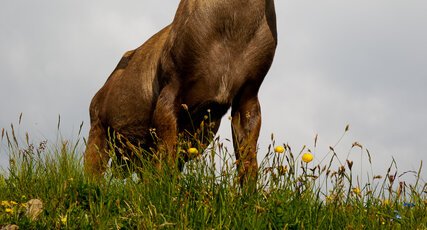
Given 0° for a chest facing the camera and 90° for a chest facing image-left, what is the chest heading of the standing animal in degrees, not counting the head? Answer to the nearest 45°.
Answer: approximately 315°
